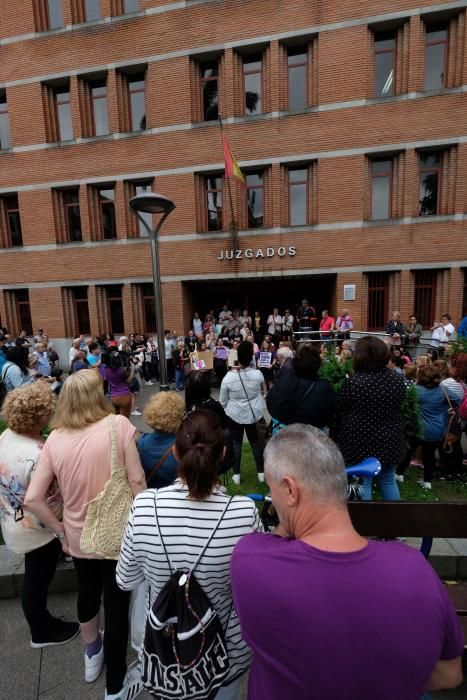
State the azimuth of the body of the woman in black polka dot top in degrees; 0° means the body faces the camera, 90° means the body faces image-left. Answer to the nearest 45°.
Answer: approximately 180°

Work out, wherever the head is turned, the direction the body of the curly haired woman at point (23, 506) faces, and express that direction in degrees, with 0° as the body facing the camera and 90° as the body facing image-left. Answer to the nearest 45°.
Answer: approximately 225°

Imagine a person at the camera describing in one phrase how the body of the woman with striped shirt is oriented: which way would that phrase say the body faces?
away from the camera

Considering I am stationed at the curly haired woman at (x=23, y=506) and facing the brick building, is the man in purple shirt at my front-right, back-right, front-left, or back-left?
back-right

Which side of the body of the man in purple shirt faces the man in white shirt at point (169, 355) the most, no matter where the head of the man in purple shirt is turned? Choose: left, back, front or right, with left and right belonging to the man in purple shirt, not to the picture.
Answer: front

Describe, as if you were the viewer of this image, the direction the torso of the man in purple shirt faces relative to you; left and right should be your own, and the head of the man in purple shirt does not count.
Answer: facing away from the viewer and to the left of the viewer

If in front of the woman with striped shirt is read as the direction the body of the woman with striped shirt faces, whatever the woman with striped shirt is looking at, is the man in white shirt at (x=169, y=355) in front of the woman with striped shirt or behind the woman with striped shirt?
in front

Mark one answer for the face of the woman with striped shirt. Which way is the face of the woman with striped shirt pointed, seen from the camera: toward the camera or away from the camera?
away from the camera
